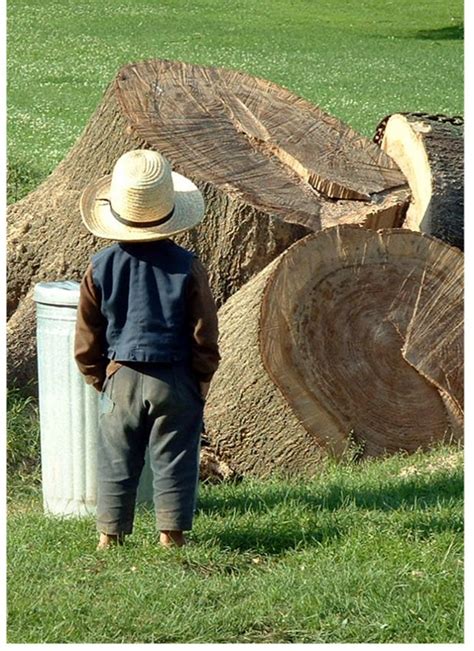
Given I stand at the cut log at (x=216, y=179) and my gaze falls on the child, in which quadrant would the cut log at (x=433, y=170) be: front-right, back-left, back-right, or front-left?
back-left

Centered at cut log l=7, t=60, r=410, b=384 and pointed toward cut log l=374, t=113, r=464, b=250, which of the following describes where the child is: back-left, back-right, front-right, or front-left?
back-right

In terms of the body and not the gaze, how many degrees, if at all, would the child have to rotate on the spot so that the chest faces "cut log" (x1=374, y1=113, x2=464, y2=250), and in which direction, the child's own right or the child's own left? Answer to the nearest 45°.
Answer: approximately 45° to the child's own right

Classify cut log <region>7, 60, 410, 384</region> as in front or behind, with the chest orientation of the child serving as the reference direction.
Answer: in front

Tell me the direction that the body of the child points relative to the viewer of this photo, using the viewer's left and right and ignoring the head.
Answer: facing away from the viewer

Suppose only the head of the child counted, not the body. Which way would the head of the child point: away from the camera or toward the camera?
away from the camera
